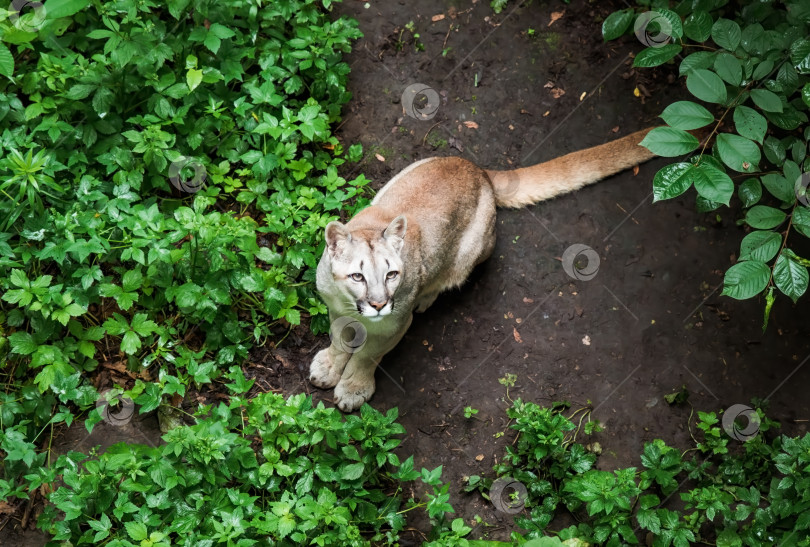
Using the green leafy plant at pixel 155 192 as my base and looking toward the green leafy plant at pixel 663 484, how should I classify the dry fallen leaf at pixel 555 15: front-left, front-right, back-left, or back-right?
front-left

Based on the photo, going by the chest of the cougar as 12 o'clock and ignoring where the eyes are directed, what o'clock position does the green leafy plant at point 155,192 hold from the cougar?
The green leafy plant is roughly at 2 o'clock from the cougar.

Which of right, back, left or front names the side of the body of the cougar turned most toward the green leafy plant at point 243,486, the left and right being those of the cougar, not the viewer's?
front

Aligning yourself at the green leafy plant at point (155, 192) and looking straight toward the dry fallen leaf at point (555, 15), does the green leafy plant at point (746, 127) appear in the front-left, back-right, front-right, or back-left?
front-right

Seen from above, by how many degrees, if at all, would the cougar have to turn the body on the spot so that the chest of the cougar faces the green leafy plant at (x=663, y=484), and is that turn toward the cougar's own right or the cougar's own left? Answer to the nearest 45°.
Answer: approximately 90° to the cougar's own left

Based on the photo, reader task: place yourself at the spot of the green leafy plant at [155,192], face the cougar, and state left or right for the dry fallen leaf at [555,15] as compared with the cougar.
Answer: left

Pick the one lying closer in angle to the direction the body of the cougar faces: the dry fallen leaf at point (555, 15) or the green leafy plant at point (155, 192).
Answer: the green leafy plant

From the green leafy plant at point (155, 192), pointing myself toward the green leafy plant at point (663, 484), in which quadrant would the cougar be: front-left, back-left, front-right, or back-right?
front-left

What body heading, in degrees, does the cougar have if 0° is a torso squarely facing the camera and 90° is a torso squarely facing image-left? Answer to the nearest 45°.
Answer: approximately 45°

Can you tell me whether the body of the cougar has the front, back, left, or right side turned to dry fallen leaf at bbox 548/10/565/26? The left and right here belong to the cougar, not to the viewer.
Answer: back
